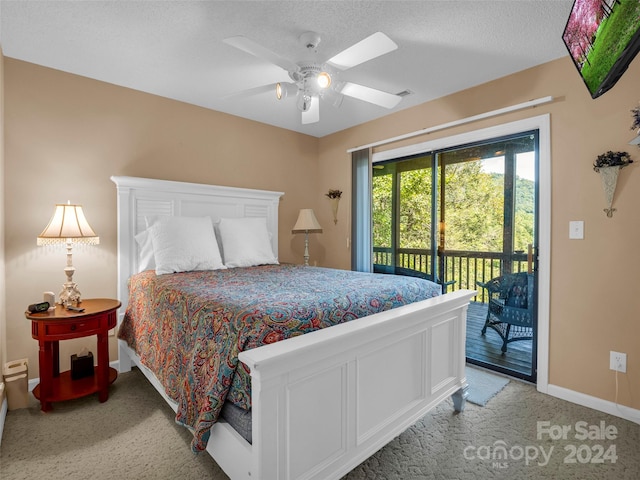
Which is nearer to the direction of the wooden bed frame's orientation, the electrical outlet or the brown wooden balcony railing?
the electrical outlet

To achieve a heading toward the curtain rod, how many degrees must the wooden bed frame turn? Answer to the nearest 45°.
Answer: approximately 90° to its left

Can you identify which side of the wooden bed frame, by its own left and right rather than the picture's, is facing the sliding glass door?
left

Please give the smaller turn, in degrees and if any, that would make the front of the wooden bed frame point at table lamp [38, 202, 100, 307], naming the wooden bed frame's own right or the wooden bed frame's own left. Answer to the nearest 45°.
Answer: approximately 180°

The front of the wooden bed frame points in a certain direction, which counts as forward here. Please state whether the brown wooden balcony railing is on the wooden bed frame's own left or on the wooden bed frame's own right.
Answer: on the wooden bed frame's own left

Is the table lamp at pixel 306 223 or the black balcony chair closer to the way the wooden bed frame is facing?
the black balcony chair

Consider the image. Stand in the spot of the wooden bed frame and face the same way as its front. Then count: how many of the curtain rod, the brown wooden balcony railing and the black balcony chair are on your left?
3

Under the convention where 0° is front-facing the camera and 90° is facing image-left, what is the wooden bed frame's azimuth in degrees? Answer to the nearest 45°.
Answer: approximately 315°

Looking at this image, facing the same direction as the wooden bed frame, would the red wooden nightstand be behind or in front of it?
behind

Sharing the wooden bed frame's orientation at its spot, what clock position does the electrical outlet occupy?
The electrical outlet is roughly at 10 o'clock from the wooden bed frame.

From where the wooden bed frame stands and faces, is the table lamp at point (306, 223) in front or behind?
behind
